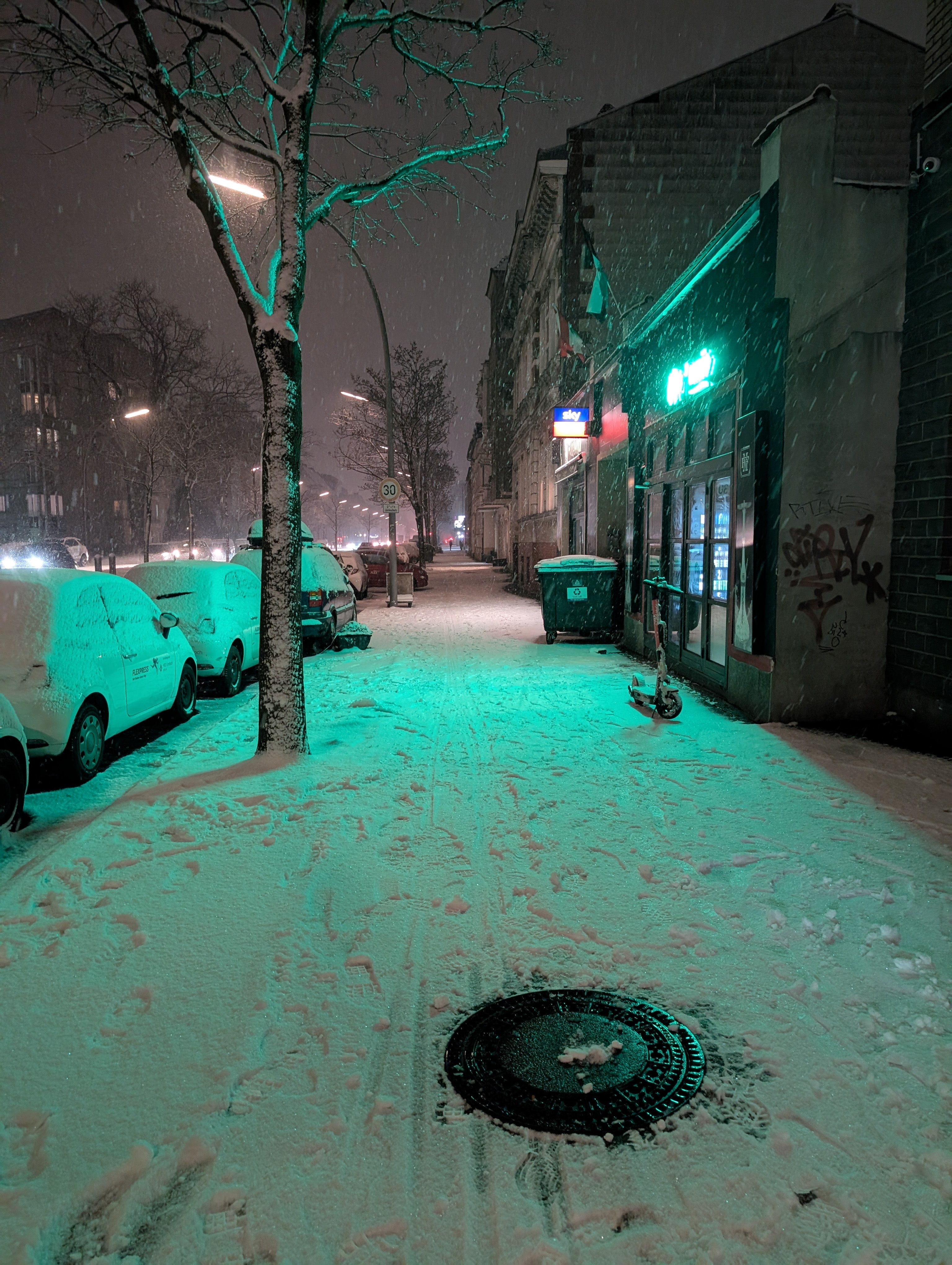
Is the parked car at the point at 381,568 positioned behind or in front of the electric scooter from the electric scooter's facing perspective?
behind

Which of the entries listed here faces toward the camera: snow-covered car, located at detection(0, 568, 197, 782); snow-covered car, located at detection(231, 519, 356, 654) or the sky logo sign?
the sky logo sign

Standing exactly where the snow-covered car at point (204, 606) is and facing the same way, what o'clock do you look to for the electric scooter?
The electric scooter is roughly at 3 o'clock from the snow-covered car.

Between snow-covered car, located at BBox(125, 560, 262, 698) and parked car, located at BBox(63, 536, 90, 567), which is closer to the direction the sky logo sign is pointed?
the snow-covered car

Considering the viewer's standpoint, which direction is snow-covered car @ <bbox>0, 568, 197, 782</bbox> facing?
facing away from the viewer and to the right of the viewer

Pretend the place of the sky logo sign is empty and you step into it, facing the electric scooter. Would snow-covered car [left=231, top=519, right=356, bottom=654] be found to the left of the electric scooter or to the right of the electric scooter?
right

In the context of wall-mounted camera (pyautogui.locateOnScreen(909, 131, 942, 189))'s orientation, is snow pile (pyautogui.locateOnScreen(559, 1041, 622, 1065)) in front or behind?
in front

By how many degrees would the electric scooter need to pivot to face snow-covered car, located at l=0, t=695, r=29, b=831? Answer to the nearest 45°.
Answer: approximately 90° to its right

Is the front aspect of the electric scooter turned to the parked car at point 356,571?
no

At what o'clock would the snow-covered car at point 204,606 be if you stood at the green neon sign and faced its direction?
The snow-covered car is roughly at 1 o'clock from the green neon sign.

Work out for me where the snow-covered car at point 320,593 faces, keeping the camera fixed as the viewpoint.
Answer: facing away from the viewer and to the right of the viewer

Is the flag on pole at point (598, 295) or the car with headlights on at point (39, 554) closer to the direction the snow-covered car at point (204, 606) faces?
the flag on pole

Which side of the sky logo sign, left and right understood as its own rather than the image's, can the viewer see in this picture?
front

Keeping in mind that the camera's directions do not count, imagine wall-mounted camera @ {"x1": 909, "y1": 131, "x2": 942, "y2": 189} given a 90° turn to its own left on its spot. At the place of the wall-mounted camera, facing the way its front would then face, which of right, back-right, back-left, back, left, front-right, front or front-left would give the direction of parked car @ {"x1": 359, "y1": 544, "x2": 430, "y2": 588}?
back

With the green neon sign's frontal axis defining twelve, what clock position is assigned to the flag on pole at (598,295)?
The flag on pole is roughly at 4 o'clock from the green neon sign.

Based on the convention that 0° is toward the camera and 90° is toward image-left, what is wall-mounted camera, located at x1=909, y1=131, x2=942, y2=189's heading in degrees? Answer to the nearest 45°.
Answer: approximately 45°

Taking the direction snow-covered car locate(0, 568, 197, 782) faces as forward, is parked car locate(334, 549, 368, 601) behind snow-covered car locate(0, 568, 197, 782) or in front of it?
in front
